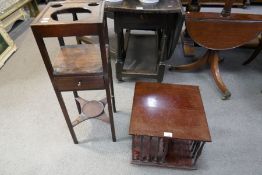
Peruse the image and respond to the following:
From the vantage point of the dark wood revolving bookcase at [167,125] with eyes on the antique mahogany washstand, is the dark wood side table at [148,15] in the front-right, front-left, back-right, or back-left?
front-right

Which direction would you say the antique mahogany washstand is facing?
toward the camera

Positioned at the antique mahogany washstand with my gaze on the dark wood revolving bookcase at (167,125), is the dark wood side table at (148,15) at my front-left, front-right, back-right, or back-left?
front-left

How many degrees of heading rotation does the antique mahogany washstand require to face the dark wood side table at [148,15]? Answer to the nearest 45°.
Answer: approximately 135° to its left

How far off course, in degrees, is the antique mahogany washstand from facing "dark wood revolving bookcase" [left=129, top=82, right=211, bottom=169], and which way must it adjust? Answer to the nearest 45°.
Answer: approximately 45° to its left
